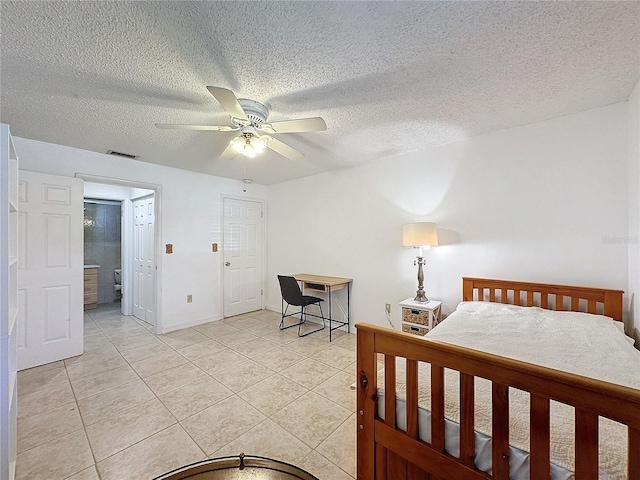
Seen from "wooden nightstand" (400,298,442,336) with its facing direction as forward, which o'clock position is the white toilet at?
The white toilet is roughly at 2 o'clock from the wooden nightstand.

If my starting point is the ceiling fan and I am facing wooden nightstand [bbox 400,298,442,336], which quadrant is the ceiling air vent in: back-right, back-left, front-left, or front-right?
back-left

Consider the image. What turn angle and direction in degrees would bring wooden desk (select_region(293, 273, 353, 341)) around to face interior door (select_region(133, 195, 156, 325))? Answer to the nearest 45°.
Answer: approximately 45° to its right

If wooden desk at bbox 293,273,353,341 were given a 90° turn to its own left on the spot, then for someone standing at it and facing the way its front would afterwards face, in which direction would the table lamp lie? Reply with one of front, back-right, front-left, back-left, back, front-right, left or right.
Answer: front

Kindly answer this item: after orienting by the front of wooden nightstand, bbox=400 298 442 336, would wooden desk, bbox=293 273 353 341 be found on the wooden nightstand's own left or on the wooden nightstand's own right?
on the wooden nightstand's own right

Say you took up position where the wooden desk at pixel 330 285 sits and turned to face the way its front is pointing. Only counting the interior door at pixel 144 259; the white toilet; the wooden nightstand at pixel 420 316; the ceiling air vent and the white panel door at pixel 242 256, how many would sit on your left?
1

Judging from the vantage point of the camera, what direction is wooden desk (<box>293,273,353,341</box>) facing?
facing the viewer and to the left of the viewer

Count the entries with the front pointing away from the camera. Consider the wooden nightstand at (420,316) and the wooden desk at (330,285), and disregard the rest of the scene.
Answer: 0

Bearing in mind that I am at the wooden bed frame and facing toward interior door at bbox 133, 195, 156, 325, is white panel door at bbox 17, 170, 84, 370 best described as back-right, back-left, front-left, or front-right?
front-left

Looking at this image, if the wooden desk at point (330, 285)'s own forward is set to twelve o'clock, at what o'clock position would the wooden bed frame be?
The wooden bed frame is roughly at 10 o'clock from the wooden desk.

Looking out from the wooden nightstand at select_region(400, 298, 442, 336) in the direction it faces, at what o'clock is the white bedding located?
The white bedding is roughly at 10 o'clock from the wooden nightstand.

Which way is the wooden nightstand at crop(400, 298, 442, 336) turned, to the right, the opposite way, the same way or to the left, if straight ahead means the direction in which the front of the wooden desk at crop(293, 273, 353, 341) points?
the same way

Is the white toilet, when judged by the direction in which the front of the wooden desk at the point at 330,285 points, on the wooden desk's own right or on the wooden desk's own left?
on the wooden desk's own right

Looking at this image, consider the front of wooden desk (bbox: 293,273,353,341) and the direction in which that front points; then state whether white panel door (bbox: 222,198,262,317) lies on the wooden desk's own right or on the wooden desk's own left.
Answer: on the wooden desk's own right

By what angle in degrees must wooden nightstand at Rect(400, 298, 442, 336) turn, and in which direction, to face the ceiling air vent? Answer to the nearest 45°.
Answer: approximately 45° to its right
